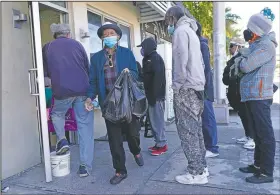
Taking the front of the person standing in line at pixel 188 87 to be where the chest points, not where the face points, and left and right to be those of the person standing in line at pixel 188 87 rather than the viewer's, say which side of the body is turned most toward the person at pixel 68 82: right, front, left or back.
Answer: front

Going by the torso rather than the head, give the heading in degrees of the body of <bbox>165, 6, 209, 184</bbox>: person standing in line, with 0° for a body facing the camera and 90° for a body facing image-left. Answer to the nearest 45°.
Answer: approximately 90°

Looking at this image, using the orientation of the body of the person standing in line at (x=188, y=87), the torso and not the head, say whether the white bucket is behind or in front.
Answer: in front

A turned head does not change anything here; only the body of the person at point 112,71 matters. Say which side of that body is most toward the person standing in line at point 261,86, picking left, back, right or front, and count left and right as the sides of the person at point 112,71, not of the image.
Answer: left

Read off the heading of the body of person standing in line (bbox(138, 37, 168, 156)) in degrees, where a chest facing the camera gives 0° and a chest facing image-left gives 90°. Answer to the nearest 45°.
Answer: approximately 90°

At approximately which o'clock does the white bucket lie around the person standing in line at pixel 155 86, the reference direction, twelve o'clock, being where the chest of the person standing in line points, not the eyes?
The white bucket is roughly at 11 o'clock from the person standing in line.

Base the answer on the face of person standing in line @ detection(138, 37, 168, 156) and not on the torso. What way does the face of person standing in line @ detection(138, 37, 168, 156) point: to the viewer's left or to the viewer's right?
to the viewer's left

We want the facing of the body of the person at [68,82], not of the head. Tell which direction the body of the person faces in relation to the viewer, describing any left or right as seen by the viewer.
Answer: facing away from the viewer

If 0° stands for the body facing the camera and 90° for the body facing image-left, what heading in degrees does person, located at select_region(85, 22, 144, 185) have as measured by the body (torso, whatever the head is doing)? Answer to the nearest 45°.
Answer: approximately 0°

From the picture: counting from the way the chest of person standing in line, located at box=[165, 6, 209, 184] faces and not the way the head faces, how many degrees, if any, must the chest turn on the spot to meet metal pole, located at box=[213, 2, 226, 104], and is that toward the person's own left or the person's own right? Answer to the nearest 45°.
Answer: approximately 90° to the person's own right

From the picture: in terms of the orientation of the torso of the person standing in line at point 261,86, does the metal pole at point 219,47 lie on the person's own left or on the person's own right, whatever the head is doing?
on the person's own right

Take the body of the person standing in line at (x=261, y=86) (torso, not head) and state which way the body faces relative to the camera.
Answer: to the viewer's left

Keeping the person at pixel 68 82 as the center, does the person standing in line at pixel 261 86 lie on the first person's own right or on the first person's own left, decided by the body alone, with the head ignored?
on the first person's own right

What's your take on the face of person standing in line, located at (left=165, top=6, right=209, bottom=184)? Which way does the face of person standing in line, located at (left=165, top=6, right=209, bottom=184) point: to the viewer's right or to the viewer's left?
to the viewer's left

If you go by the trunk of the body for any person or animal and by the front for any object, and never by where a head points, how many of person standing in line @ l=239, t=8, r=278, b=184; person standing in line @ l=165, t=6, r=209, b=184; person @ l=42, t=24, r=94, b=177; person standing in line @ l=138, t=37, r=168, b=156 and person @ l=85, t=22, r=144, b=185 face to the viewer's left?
3
